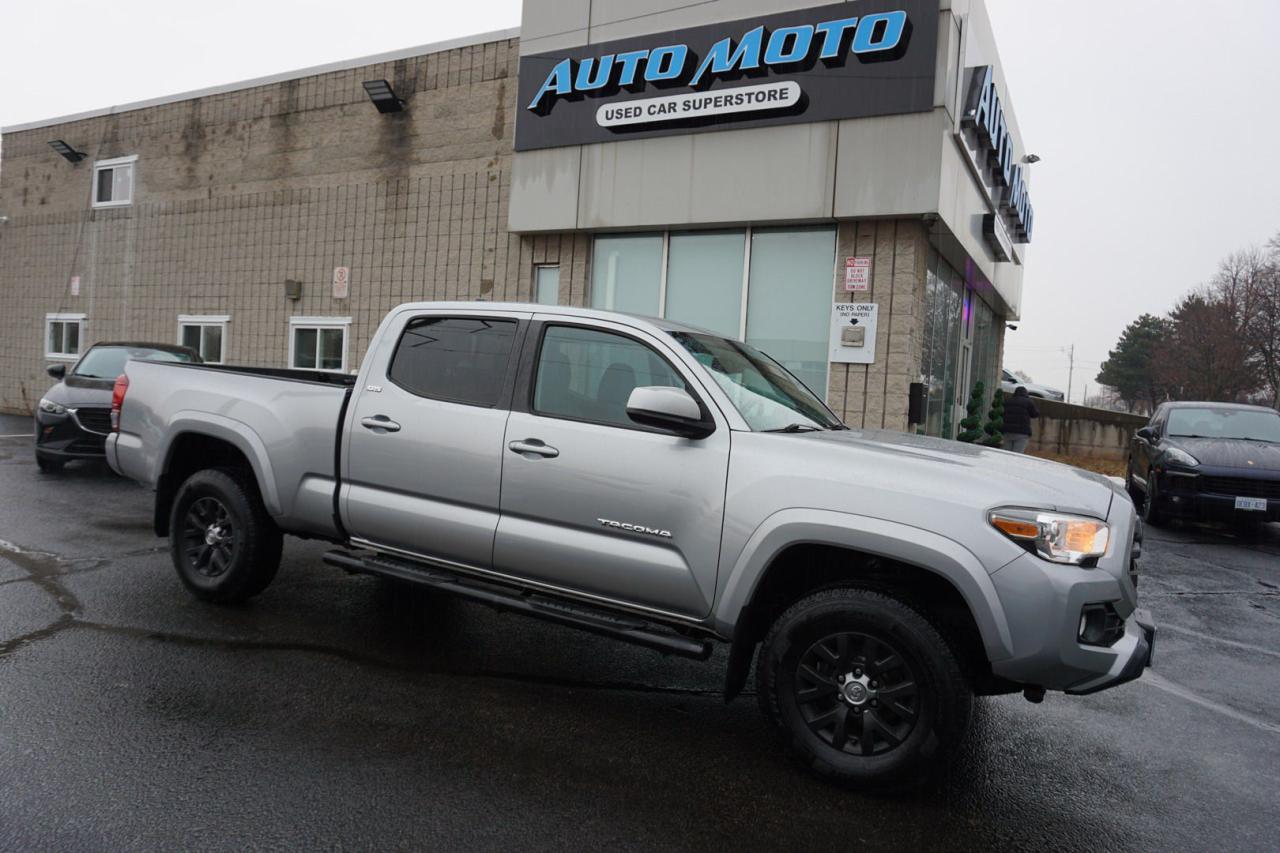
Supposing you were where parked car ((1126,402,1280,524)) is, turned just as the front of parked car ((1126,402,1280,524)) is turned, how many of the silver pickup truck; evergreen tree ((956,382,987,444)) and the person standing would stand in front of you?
1

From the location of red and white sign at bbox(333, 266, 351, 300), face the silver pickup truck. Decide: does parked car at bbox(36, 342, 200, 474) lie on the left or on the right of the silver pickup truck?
right

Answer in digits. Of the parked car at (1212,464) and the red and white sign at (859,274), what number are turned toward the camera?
2

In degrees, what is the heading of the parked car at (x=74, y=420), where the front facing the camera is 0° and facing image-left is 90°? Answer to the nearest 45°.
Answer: approximately 45°

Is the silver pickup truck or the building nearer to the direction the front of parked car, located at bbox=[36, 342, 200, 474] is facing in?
the silver pickup truck

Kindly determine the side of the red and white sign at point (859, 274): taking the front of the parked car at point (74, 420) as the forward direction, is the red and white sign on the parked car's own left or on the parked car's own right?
on the parked car's own left

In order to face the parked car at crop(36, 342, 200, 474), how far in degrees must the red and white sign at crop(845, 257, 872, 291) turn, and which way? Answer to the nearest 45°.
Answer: approximately 90° to its right

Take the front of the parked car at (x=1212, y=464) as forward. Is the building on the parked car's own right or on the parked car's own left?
on the parked car's own right

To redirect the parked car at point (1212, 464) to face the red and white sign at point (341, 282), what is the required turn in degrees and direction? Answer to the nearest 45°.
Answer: approximately 90° to its right
